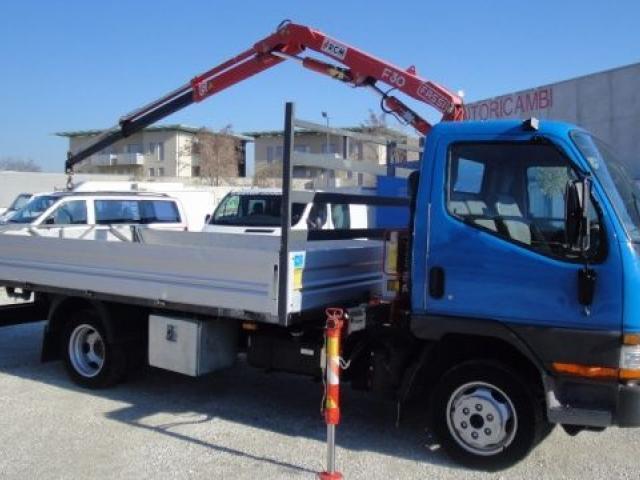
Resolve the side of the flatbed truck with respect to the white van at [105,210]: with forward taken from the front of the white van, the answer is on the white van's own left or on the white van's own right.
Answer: on the white van's own left

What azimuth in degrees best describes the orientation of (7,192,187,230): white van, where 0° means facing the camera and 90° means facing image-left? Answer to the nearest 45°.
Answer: approximately 45°

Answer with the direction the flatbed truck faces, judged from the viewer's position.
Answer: facing the viewer and to the right of the viewer

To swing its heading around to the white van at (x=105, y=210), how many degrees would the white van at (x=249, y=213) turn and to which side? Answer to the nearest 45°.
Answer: approximately 90° to its right

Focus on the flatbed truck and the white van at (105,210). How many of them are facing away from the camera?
0

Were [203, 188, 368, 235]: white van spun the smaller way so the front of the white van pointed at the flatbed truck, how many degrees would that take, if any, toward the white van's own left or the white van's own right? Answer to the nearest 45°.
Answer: approximately 45° to the white van's own left

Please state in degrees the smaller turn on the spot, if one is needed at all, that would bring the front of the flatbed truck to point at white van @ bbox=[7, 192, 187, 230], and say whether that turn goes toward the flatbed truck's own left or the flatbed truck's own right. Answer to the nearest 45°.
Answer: approximately 180°

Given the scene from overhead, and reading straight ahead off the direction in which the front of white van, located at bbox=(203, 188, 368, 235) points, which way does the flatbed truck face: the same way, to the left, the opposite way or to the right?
to the left

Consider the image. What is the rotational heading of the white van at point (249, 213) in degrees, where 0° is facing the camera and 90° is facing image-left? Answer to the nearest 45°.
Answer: approximately 45°

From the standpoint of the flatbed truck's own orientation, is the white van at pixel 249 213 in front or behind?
behind

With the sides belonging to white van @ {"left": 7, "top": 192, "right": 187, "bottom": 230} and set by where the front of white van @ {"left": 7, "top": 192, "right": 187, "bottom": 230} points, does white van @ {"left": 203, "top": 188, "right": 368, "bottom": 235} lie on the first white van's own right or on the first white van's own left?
on the first white van's own left
